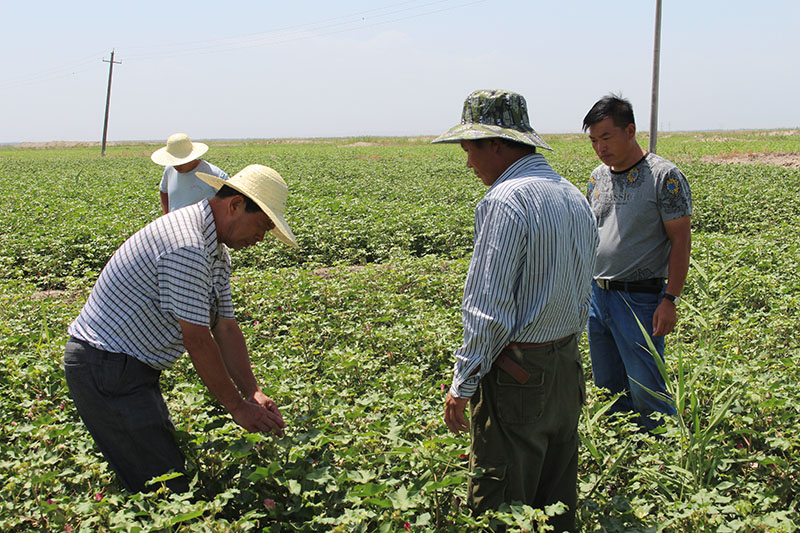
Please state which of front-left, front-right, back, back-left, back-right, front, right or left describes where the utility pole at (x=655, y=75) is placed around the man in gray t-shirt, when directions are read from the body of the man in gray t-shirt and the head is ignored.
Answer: back-right

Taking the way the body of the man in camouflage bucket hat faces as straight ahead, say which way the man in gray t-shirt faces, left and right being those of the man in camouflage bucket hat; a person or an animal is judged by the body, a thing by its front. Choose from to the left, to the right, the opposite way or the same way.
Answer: to the left

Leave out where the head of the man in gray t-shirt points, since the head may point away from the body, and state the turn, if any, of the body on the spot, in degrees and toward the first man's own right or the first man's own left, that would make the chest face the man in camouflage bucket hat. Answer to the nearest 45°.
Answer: approximately 45° to the first man's own left

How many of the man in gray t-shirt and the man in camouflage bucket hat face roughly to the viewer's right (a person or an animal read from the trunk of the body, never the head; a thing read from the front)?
0

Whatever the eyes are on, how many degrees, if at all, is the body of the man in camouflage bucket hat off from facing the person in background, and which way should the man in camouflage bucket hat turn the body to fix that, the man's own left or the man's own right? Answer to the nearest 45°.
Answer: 0° — they already face them

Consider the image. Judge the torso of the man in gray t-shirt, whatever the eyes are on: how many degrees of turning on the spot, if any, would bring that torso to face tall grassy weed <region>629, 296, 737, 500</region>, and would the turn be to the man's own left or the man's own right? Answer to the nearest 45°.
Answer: approximately 45° to the man's own left

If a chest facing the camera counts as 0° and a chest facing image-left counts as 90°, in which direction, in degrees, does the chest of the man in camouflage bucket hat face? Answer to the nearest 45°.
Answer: approximately 135°

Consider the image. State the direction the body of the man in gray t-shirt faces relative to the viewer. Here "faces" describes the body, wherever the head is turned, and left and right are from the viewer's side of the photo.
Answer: facing the viewer and to the left of the viewer

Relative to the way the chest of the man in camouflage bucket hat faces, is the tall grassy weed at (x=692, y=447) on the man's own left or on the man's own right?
on the man's own right

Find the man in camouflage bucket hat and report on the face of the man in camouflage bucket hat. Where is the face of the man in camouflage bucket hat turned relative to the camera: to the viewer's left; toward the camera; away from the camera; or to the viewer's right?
to the viewer's left

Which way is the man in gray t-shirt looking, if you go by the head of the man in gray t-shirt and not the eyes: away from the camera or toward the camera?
toward the camera
